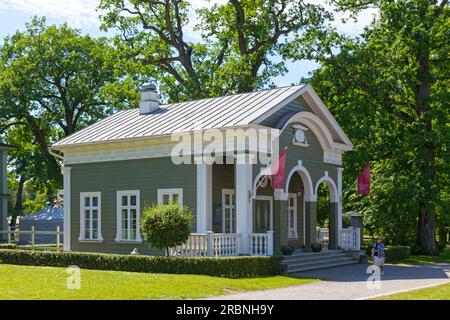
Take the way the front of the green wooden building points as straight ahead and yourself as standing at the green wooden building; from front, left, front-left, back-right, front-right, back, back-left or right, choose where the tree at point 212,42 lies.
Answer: back-left

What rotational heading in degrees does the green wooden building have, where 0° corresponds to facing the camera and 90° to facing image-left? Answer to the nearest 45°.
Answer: approximately 315°

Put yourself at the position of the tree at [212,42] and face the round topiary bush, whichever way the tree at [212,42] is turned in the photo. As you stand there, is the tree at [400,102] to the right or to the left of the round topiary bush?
left

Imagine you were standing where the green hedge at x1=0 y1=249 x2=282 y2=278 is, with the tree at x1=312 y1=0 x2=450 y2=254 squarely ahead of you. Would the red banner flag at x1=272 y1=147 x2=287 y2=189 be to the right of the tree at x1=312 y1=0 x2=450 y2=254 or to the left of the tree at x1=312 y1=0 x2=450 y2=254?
right

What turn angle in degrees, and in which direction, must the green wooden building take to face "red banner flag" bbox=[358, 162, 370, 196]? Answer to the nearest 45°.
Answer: approximately 45° to its left

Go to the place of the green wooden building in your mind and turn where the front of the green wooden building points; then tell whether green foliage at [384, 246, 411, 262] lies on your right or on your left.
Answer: on your left

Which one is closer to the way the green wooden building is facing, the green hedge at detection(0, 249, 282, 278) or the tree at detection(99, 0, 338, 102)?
the green hedge

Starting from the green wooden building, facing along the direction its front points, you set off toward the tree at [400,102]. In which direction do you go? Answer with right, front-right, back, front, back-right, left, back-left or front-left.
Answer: left
